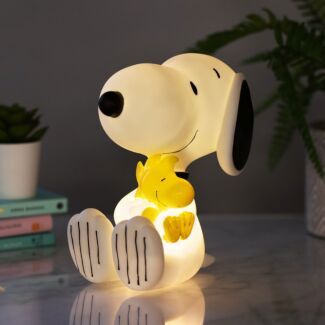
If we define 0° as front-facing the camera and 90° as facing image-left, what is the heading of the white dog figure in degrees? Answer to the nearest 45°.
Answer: approximately 45°
